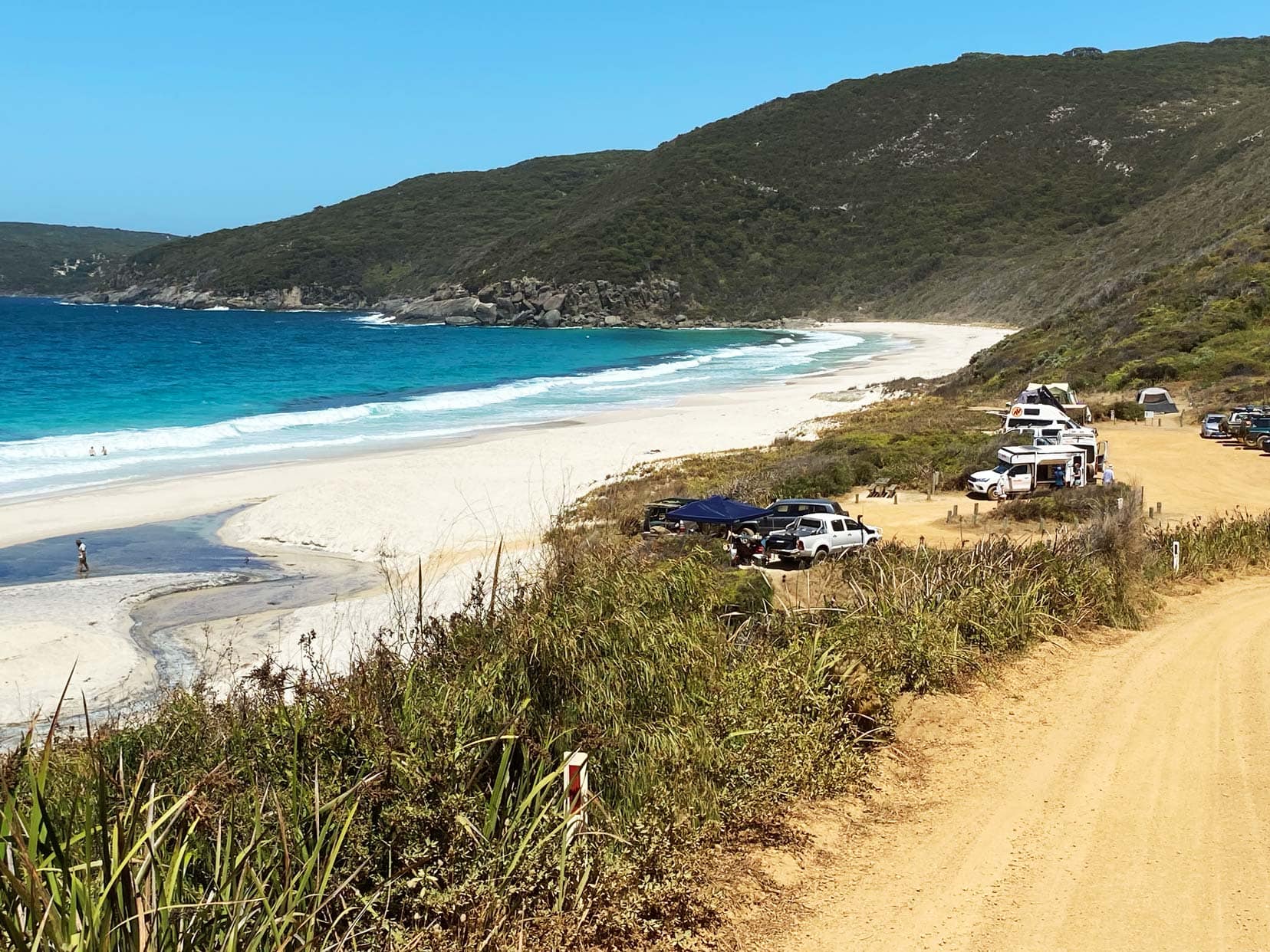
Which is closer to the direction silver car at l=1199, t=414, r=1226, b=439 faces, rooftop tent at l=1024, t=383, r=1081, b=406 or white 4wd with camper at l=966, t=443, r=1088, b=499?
the white 4wd with camper

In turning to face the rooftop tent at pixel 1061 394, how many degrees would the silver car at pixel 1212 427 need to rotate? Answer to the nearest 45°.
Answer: approximately 90° to its right

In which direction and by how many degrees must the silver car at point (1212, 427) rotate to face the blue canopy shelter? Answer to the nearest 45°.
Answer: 0° — it already faces it

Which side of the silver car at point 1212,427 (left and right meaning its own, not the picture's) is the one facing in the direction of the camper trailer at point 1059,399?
right

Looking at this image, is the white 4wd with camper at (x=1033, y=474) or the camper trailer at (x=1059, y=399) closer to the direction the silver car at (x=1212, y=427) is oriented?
the white 4wd with camper

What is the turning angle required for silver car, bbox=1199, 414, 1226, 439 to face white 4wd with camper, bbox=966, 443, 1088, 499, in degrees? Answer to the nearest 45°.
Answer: approximately 45° to its right

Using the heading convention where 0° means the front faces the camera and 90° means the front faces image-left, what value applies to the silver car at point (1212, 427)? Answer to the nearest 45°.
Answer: approximately 45°
